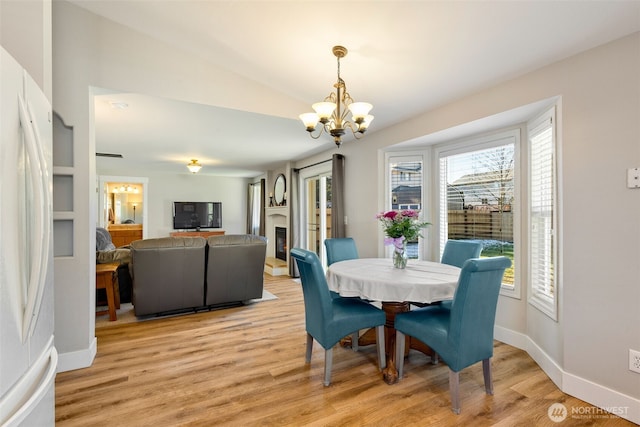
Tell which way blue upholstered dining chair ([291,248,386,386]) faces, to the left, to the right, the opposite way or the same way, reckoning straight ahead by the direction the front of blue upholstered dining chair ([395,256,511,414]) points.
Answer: to the right

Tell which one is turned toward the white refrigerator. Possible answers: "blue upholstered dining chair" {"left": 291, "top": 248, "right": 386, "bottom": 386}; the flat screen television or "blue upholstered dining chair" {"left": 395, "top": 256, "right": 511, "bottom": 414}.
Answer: the flat screen television

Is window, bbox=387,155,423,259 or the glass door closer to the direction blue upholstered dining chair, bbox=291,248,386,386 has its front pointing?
the window

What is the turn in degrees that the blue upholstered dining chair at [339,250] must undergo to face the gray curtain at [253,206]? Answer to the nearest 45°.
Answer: approximately 180°

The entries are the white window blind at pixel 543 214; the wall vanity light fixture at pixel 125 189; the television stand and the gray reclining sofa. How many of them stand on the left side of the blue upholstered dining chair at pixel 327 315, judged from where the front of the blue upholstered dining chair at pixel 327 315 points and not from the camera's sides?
3

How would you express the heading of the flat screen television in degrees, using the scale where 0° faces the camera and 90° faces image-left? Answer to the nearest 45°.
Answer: approximately 0°

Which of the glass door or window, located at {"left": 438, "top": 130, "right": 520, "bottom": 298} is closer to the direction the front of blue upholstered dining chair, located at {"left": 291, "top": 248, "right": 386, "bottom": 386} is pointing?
the window

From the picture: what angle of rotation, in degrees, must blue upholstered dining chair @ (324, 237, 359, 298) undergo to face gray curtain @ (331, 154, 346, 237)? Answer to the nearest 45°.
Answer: approximately 135° to its left

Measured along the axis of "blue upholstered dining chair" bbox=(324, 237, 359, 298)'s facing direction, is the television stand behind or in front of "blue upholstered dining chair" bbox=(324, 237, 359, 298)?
behind

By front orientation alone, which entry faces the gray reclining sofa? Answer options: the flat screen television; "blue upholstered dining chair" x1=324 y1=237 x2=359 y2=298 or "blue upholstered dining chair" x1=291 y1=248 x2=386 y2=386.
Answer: the flat screen television

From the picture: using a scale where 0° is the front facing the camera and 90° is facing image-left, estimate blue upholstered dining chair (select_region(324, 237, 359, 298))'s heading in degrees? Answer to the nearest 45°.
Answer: approximately 315°

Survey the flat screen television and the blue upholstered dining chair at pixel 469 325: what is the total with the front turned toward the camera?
1

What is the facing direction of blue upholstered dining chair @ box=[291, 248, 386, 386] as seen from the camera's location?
facing away from the viewer and to the right of the viewer

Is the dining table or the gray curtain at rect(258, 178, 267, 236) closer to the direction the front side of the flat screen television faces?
the dining table
